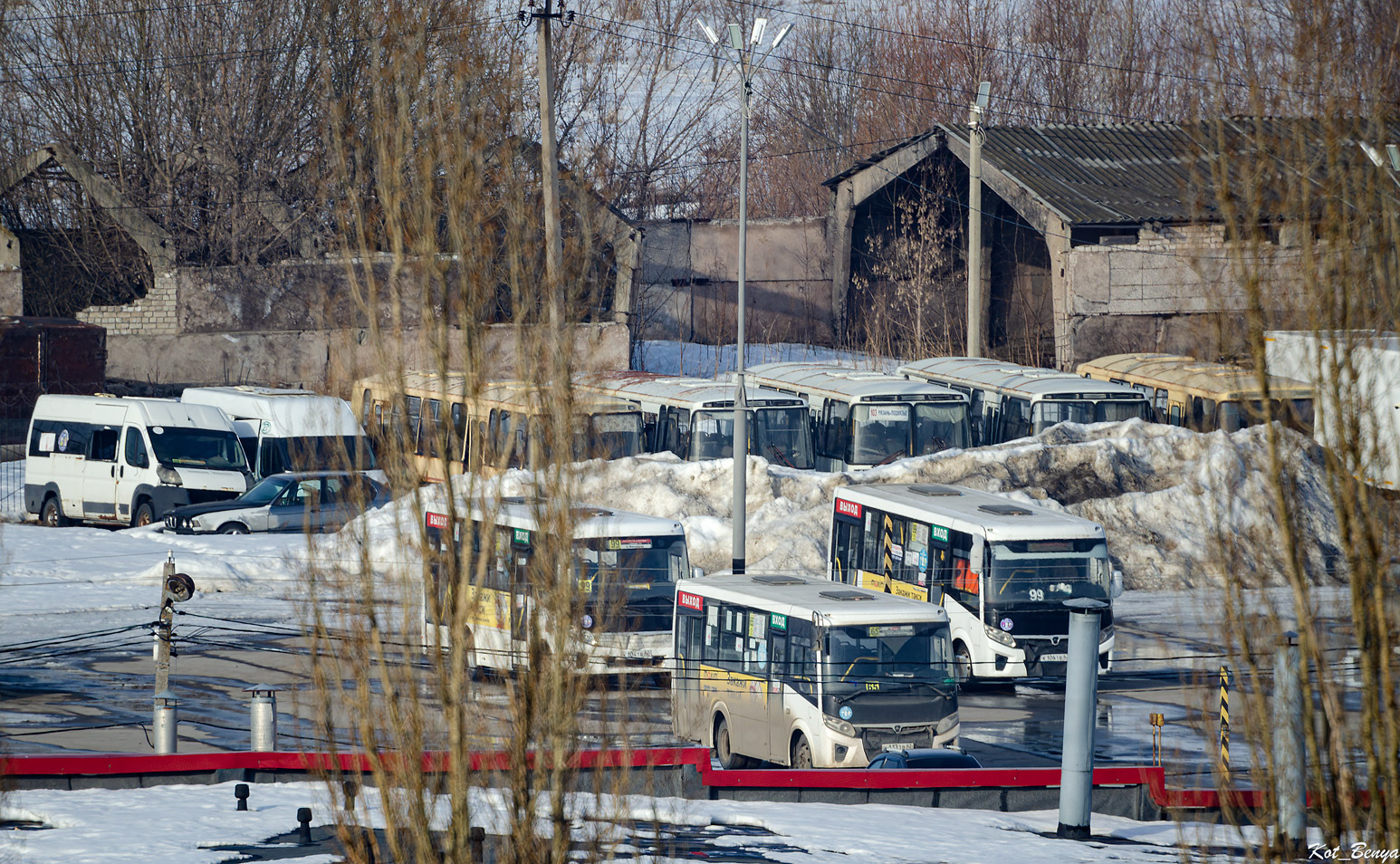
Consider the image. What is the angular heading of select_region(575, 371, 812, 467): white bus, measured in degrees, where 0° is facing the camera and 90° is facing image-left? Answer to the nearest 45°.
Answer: approximately 315°

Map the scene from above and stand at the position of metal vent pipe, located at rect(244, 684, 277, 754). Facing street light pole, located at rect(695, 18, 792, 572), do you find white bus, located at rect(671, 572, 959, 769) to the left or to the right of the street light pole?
right

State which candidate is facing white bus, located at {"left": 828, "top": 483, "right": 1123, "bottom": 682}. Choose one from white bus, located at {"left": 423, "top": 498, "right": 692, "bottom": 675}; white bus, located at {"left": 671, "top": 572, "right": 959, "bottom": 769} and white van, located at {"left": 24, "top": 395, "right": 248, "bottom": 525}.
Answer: the white van

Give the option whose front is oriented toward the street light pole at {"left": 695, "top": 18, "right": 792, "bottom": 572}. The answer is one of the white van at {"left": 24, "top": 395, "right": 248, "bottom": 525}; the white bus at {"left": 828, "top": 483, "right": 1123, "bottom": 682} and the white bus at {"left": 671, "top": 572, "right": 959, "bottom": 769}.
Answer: the white van

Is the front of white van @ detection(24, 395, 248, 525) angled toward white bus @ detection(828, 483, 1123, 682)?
yes

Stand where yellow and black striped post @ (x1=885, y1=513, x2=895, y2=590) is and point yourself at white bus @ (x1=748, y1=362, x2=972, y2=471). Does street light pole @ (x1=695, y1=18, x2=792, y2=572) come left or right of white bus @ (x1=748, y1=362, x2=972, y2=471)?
left

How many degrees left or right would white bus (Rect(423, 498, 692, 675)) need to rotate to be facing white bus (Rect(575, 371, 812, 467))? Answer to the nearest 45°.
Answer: approximately 135° to its left

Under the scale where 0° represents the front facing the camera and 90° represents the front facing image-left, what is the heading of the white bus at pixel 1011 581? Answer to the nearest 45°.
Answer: approximately 315°
